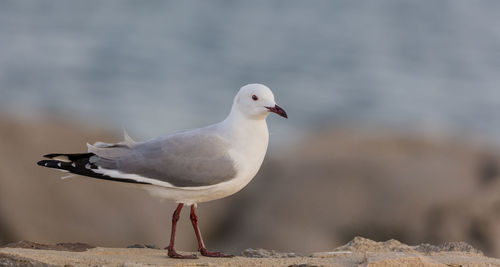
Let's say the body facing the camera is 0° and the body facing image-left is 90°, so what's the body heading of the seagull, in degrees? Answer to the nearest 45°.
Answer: approximately 270°
